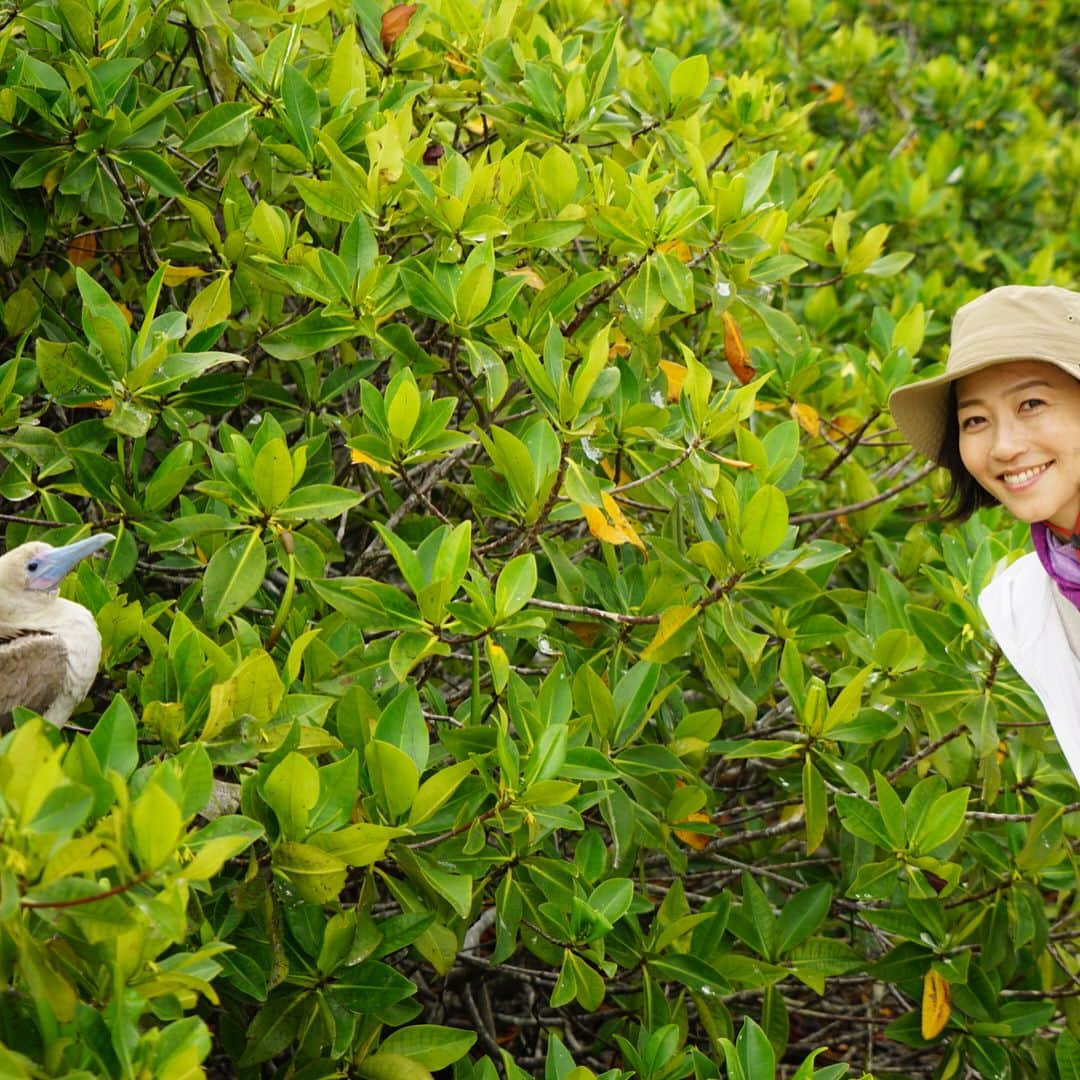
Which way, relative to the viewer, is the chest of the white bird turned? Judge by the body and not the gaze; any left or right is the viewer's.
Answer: facing to the right of the viewer

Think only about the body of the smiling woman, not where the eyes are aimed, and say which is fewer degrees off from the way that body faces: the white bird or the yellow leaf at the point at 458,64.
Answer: the white bird

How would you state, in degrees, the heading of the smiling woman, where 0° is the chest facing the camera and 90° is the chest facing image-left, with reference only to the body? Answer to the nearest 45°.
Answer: approximately 0°

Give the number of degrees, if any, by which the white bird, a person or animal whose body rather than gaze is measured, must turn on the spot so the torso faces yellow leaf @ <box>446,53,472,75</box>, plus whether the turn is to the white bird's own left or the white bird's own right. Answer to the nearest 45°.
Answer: approximately 45° to the white bird's own left

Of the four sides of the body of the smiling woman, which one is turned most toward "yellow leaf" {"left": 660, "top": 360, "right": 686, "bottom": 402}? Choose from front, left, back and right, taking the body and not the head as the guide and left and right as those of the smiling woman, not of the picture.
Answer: right
